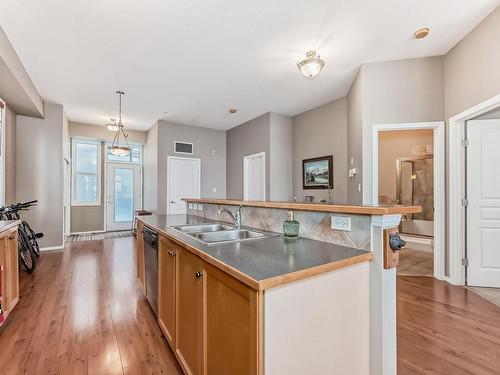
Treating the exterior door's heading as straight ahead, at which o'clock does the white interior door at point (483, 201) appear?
The white interior door is roughly at 11 o'clock from the exterior door.

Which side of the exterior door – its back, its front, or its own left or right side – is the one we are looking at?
front

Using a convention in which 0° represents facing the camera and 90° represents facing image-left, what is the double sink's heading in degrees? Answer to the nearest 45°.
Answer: approximately 45°

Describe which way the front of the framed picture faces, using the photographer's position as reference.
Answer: facing the viewer and to the left of the viewer

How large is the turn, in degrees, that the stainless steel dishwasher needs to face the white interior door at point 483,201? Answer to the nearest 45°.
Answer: approximately 180°

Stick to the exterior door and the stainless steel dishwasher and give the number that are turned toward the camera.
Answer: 1

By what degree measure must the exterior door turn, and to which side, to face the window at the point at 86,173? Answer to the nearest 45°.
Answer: approximately 90° to its right

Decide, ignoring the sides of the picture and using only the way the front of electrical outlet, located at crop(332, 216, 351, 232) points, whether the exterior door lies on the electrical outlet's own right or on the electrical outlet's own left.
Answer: on the electrical outlet's own right

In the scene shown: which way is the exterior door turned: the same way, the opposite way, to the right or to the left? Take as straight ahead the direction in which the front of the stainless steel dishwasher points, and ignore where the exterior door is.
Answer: to the left

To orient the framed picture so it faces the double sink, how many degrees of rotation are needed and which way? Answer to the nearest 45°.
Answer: approximately 45° to its left

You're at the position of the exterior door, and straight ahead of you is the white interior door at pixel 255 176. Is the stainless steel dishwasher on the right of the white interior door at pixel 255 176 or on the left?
right

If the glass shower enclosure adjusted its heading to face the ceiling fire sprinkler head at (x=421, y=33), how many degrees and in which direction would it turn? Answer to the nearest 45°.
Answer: approximately 45° to its left

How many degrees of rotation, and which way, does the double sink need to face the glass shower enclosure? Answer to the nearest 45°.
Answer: approximately 180°
